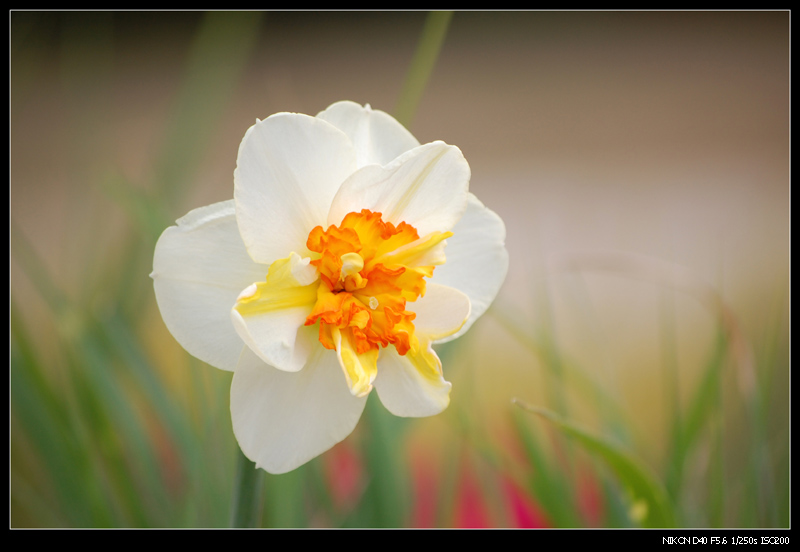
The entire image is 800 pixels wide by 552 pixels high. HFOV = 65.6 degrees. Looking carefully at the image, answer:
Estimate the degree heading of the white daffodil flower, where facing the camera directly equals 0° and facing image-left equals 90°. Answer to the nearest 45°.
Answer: approximately 0°
